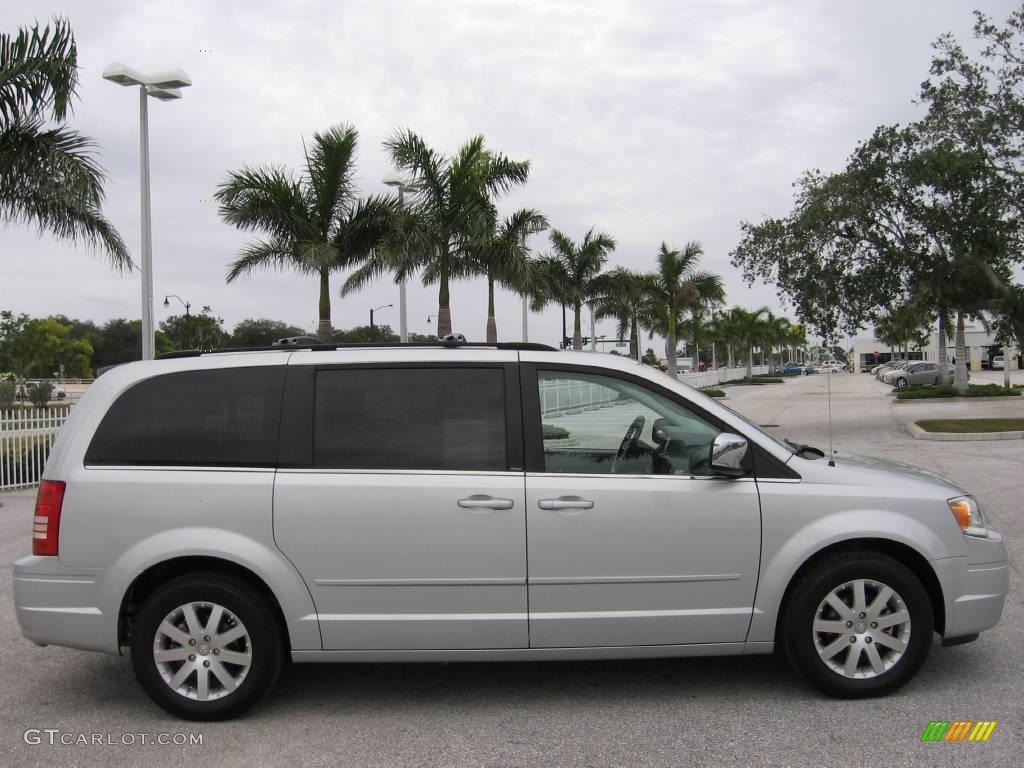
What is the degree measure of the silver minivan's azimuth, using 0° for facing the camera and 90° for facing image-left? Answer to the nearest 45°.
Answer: approximately 270°

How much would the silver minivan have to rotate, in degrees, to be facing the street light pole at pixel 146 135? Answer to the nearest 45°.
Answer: approximately 135° to its left

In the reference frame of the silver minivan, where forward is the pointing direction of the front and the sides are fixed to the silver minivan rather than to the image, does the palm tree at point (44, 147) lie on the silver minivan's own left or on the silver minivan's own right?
on the silver minivan's own left

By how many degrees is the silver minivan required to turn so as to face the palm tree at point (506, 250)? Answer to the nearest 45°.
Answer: approximately 90° to its left

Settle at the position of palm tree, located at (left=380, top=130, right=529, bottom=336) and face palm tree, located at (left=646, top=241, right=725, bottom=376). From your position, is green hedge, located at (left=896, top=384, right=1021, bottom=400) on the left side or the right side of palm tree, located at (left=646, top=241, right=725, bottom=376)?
right

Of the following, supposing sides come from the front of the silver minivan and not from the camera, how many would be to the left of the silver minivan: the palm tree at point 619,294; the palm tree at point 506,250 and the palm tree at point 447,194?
3

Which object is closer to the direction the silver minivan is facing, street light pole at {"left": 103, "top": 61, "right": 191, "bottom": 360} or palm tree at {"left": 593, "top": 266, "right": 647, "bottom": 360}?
the palm tree

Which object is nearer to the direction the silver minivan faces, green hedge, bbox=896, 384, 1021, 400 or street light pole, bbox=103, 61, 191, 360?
the green hedge

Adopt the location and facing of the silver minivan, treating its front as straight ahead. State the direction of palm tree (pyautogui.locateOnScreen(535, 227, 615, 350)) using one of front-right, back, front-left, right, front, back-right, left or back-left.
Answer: left

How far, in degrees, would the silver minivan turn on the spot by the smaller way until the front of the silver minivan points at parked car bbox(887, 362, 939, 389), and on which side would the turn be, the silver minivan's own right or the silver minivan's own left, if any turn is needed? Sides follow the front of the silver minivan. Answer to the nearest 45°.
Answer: approximately 45° to the silver minivan's own left

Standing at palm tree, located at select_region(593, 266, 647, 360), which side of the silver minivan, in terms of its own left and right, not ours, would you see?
left

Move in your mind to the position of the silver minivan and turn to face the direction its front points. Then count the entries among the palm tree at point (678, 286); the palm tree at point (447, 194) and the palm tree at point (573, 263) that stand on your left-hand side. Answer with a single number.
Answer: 3
